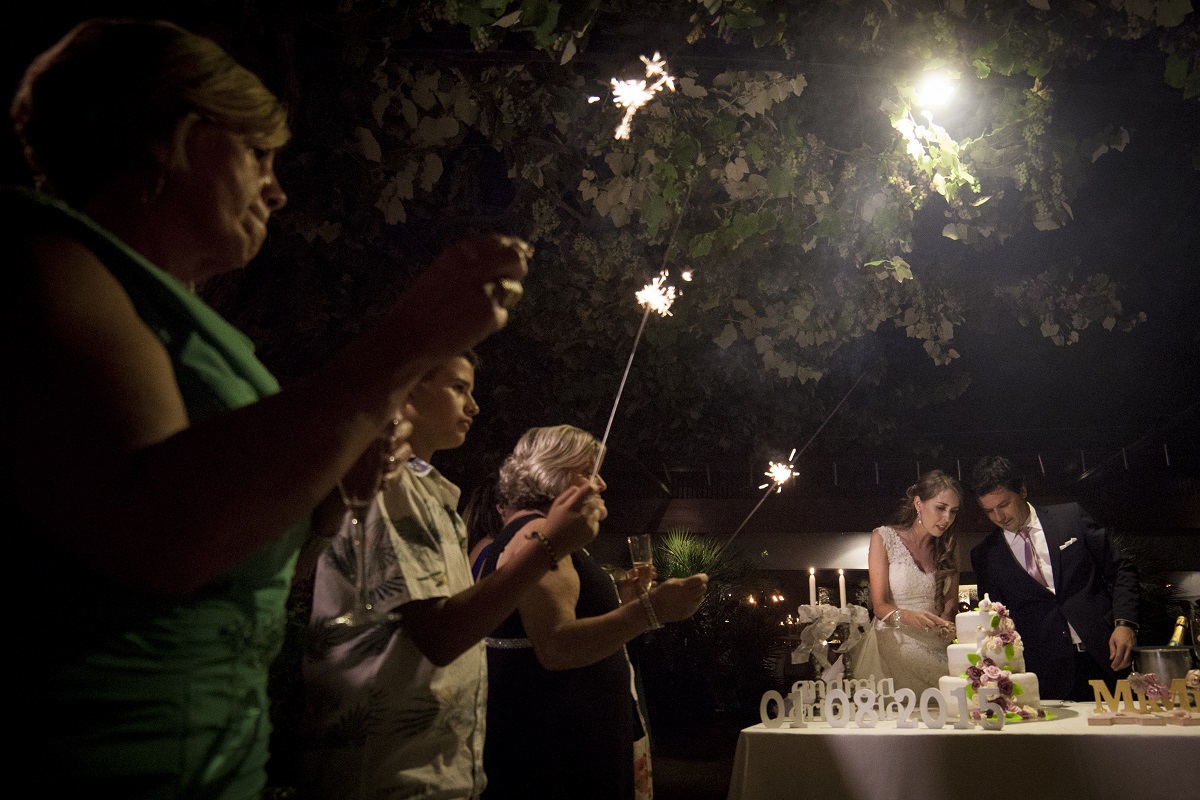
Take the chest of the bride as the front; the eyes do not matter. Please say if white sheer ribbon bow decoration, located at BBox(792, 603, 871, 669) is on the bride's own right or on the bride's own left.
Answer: on the bride's own right

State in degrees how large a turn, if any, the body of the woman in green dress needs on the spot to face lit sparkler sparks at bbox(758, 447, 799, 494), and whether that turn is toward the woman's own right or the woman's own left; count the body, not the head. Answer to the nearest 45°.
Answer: approximately 45° to the woman's own left

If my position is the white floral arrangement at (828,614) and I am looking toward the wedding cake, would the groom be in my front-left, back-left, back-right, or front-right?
front-left

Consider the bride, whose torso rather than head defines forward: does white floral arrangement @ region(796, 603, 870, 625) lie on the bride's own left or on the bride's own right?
on the bride's own right

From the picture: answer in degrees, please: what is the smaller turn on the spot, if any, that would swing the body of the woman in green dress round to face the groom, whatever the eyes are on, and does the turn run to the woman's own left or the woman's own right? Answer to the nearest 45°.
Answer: approximately 45° to the woman's own left

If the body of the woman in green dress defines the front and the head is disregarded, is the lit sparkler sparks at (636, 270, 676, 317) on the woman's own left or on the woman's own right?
on the woman's own left

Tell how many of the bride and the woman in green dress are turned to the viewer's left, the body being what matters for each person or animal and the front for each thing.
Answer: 0

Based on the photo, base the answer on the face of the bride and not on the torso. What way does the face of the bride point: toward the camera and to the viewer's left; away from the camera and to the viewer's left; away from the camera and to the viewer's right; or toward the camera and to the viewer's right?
toward the camera and to the viewer's right

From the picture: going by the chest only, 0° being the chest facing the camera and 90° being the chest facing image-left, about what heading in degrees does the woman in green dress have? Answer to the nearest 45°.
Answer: approximately 270°

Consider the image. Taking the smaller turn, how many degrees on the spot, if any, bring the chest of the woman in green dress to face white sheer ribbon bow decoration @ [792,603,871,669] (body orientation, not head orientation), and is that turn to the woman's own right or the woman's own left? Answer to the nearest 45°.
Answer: approximately 45° to the woman's own left

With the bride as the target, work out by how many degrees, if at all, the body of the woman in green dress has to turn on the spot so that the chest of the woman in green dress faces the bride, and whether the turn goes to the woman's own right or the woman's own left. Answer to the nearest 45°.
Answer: approximately 45° to the woman's own left

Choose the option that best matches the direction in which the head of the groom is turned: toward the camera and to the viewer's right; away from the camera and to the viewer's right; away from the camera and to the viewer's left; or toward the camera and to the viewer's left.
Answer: toward the camera and to the viewer's left

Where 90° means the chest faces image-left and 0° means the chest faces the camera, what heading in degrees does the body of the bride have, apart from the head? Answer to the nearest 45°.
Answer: approximately 315°

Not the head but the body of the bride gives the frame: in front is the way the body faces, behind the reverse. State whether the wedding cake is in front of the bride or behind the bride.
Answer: in front

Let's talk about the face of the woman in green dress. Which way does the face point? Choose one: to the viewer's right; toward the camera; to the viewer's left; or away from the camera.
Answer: to the viewer's right
